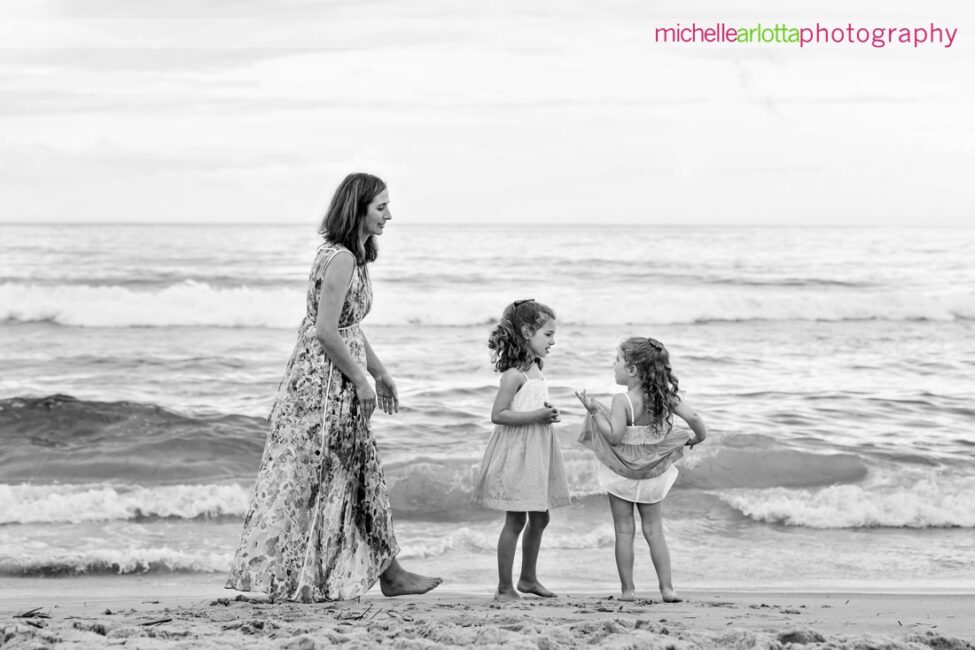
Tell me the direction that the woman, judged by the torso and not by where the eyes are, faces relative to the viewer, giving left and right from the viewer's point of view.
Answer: facing to the right of the viewer

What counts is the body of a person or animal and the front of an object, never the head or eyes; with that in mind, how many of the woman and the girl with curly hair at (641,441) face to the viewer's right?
1

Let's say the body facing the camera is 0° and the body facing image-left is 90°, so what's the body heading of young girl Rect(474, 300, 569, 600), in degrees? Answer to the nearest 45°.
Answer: approximately 315°

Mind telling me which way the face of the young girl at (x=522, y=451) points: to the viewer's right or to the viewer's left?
to the viewer's right

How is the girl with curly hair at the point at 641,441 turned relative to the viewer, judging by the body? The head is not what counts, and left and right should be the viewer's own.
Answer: facing away from the viewer and to the left of the viewer

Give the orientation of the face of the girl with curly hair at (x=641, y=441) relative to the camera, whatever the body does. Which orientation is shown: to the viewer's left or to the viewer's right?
to the viewer's left

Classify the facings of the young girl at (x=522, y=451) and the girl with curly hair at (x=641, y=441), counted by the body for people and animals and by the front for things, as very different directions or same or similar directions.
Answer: very different directions
